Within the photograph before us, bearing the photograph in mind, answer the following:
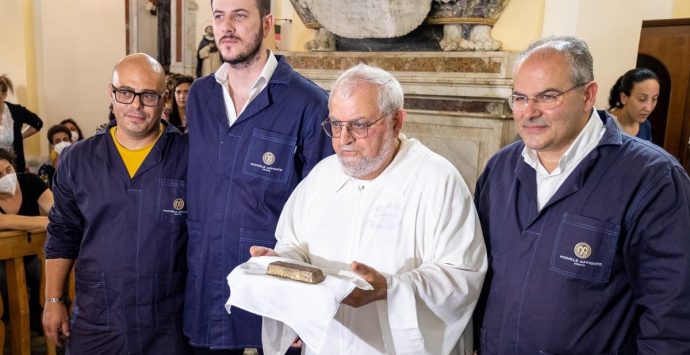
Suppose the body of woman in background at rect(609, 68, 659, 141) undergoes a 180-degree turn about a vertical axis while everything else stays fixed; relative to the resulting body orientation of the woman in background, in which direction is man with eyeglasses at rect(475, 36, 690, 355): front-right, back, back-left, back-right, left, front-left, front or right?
back-left

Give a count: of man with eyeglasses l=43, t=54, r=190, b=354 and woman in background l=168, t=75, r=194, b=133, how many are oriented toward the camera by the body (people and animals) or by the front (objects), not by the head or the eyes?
2

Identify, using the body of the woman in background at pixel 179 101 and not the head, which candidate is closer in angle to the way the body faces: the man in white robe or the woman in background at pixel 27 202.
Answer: the man in white robe

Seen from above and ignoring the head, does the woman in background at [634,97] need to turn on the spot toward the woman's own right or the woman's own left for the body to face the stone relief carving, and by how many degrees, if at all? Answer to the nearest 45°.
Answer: approximately 135° to the woman's own right

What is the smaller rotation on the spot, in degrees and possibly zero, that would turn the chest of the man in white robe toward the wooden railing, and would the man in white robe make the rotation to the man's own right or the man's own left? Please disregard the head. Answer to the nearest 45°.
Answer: approximately 90° to the man's own right

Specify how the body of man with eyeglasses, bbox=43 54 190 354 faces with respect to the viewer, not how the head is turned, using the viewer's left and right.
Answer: facing the viewer

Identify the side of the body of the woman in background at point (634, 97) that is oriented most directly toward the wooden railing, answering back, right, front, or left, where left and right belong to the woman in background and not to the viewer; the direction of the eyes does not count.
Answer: right

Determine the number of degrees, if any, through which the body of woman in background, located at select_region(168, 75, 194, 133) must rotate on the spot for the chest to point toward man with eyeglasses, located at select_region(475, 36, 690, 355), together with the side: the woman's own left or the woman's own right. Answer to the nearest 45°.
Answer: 0° — they already face them

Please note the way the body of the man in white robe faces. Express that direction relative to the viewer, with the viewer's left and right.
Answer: facing the viewer and to the left of the viewer

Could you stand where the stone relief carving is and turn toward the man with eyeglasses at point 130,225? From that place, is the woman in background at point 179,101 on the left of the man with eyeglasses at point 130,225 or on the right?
right

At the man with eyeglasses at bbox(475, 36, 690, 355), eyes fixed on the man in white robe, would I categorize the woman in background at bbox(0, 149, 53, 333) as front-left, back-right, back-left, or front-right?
front-right

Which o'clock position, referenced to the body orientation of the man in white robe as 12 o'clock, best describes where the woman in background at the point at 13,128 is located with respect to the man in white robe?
The woman in background is roughly at 3 o'clock from the man in white robe.

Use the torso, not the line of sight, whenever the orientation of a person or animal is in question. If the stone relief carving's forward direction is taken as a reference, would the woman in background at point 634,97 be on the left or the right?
on its left

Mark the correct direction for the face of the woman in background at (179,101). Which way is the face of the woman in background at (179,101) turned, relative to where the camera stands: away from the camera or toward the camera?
toward the camera

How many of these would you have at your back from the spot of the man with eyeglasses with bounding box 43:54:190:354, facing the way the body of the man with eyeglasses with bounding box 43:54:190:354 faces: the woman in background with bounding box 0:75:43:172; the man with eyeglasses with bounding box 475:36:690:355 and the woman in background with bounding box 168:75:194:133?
2

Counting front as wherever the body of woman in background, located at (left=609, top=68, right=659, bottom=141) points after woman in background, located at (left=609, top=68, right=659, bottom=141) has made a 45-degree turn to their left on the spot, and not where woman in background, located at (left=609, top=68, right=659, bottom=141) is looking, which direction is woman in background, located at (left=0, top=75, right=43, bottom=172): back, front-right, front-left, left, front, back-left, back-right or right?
back

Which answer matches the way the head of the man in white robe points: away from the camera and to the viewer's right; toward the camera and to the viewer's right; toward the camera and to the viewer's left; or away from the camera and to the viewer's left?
toward the camera and to the viewer's left

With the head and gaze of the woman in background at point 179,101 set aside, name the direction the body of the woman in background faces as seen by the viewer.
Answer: toward the camera

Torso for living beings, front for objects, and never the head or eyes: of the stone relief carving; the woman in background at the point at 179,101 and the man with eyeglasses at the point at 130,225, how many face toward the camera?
3

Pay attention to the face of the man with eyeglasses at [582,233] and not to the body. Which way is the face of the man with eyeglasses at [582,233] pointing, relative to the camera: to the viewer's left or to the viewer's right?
to the viewer's left
